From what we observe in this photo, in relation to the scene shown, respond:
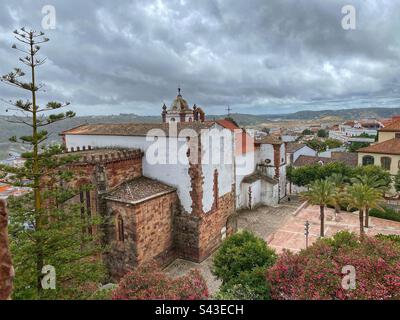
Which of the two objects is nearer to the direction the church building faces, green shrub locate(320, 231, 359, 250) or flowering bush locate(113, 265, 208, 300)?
the green shrub

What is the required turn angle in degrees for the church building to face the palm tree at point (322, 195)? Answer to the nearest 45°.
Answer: approximately 45° to its right

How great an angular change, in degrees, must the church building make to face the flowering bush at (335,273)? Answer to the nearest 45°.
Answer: approximately 90° to its right

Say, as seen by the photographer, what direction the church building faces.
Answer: facing away from the viewer and to the right of the viewer

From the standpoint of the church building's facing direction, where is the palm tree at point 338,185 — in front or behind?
in front

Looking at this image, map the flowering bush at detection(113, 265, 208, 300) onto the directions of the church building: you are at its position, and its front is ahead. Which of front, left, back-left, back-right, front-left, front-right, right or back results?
back-right

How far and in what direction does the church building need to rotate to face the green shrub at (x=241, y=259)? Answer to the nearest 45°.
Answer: approximately 90° to its right

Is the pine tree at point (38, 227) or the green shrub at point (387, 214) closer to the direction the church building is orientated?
the green shrub

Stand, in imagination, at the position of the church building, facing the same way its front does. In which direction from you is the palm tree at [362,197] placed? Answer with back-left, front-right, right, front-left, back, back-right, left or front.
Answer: front-right

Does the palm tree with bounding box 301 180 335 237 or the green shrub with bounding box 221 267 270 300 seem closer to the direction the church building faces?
the palm tree

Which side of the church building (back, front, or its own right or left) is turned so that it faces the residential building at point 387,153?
front

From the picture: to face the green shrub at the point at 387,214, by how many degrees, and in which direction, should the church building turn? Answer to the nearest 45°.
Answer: approximately 45° to its right
